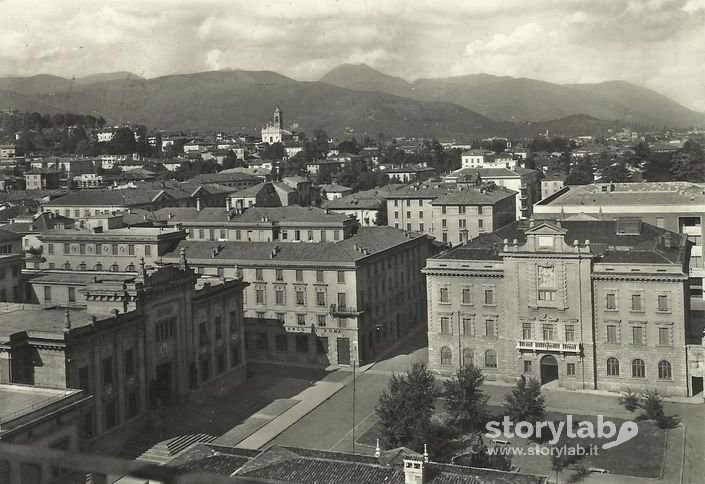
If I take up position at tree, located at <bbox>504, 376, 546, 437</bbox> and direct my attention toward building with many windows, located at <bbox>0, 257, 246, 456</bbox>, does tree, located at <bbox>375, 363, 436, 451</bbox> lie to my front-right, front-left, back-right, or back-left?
front-left

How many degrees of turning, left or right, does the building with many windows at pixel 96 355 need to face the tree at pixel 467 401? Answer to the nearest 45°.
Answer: approximately 45° to its left

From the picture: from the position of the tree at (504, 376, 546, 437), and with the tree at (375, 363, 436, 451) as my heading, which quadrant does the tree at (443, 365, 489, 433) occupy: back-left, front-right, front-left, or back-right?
front-right

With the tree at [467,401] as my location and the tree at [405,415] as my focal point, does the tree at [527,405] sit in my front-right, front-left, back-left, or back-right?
back-left

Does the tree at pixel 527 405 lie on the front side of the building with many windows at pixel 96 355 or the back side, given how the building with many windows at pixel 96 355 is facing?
on the front side

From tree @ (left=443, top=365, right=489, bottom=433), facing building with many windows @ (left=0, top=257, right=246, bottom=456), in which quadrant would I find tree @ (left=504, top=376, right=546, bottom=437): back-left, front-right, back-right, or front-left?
back-left

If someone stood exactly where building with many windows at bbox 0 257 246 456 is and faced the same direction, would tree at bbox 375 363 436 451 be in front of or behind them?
in front
